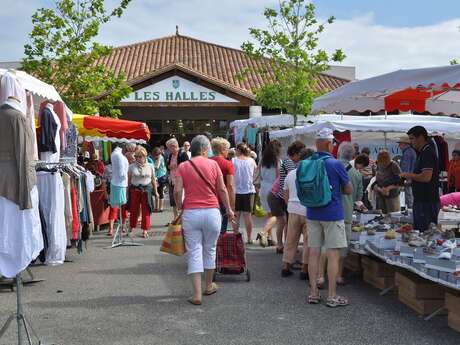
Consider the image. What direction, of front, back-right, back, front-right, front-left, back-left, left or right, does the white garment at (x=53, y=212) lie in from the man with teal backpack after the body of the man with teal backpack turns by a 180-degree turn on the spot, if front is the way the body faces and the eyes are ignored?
front-right

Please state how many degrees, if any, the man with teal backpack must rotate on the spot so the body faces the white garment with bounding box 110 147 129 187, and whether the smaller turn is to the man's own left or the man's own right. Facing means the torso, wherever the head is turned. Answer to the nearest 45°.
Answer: approximately 90° to the man's own left

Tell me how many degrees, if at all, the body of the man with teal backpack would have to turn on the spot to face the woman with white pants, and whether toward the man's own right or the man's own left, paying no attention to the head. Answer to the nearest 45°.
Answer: approximately 135° to the man's own left

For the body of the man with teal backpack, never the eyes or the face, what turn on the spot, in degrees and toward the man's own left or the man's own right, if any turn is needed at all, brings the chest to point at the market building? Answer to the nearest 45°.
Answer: approximately 45° to the man's own left

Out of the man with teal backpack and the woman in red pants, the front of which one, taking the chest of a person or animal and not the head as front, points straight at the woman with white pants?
the woman in red pants

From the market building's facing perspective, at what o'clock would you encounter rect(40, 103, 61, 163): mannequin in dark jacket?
The mannequin in dark jacket is roughly at 12 o'clock from the market building.

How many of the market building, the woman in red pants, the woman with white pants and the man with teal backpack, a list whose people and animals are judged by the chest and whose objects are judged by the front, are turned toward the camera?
2

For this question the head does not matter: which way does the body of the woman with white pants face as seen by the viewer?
away from the camera

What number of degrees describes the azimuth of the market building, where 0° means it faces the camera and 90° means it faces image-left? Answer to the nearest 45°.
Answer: approximately 0°

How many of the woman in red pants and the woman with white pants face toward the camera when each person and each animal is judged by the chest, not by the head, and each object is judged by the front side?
1

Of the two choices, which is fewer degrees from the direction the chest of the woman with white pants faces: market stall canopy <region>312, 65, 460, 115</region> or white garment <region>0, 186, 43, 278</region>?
the market stall canopy

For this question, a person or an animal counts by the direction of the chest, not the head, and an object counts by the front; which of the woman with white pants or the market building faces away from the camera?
the woman with white pants
